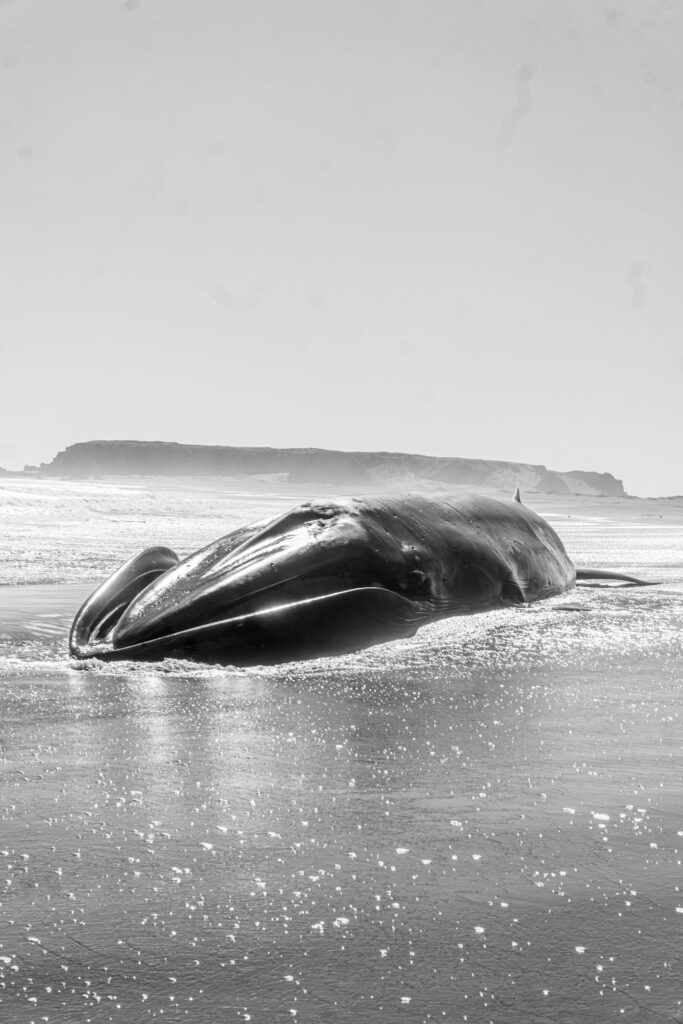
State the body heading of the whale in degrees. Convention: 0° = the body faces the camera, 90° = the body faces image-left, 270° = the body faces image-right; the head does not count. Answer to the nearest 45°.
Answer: approximately 45°
